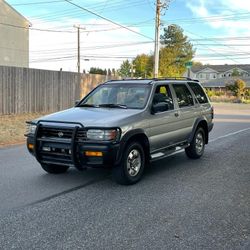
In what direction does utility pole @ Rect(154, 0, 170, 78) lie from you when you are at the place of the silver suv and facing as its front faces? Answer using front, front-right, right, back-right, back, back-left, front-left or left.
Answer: back-right

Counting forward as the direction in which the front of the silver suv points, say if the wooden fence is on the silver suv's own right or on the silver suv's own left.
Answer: on the silver suv's own right

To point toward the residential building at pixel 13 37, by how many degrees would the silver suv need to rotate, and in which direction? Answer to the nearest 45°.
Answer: approximately 135° to its right

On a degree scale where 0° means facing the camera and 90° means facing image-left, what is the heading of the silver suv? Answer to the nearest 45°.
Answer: approximately 45°
